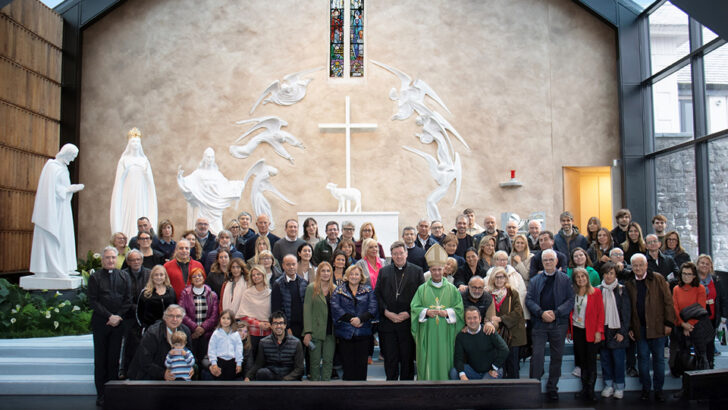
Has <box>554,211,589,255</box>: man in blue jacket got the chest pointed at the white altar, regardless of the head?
no

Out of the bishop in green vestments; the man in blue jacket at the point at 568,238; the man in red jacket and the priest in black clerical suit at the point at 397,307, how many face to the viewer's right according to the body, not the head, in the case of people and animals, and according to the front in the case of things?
0

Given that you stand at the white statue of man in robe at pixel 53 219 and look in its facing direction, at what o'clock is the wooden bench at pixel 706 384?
The wooden bench is roughly at 2 o'clock from the white statue of man in robe.

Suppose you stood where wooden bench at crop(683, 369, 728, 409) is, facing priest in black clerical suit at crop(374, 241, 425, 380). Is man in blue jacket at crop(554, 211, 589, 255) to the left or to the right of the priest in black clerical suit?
right

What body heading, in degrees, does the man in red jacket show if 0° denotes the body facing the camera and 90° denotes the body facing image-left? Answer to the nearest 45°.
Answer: approximately 0°

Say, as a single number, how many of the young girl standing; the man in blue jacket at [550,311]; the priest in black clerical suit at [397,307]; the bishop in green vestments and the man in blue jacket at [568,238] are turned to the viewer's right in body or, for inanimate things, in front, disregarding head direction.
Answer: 0

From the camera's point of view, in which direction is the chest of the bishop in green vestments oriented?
toward the camera

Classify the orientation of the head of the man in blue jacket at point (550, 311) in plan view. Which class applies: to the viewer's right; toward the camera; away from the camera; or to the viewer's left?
toward the camera

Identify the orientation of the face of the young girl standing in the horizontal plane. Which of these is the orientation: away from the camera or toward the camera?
toward the camera

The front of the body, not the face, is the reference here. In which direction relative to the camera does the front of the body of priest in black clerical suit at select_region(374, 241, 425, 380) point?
toward the camera

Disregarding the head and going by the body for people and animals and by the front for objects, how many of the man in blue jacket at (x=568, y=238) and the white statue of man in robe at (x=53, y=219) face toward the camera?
1

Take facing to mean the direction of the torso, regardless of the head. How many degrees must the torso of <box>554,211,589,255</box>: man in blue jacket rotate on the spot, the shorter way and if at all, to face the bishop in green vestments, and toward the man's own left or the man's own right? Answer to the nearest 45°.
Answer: approximately 45° to the man's own right

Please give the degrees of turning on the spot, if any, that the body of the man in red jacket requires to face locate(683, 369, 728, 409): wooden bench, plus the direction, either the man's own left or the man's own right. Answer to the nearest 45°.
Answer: approximately 45° to the man's own left

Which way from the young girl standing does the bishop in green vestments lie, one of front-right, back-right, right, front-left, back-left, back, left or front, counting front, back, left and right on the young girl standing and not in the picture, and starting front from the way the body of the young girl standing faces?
left

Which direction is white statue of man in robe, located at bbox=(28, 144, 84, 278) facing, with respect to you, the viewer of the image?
facing to the right of the viewer

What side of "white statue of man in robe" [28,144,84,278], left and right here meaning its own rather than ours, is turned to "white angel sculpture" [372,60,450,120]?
front

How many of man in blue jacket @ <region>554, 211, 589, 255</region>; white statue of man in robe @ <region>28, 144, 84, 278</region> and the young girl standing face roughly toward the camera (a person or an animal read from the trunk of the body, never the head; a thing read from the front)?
2
